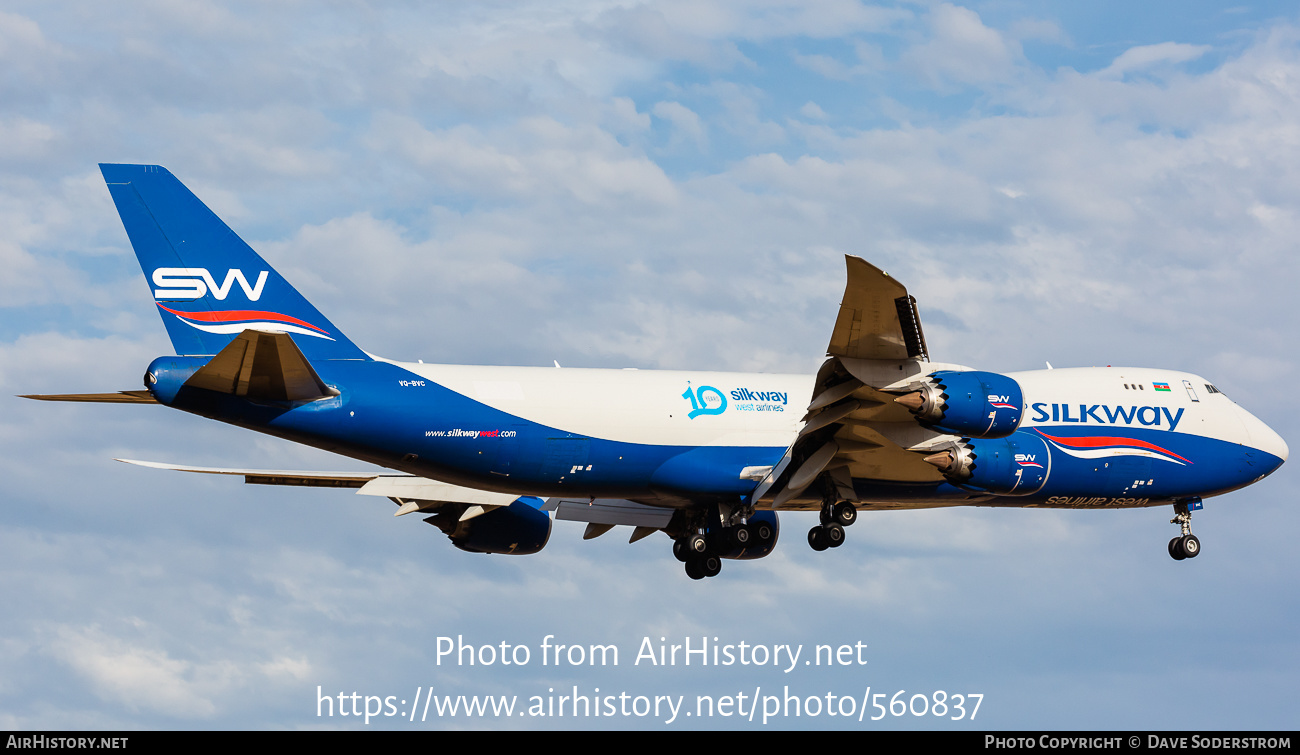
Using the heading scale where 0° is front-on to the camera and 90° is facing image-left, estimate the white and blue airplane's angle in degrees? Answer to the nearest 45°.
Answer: approximately 225°
